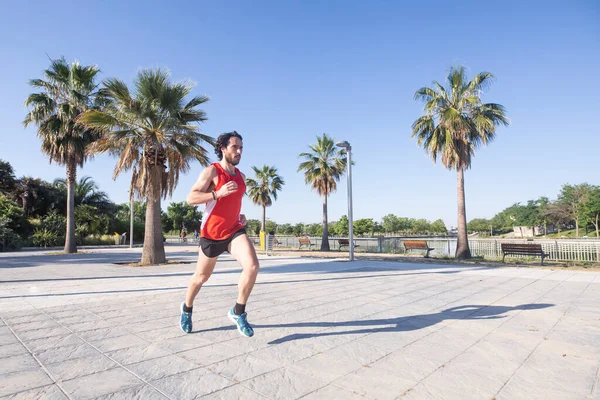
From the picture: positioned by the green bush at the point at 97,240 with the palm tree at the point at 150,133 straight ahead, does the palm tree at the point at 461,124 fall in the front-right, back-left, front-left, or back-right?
front-left

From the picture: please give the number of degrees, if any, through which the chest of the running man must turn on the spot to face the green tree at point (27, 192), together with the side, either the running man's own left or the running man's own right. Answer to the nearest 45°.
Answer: approximately 180°

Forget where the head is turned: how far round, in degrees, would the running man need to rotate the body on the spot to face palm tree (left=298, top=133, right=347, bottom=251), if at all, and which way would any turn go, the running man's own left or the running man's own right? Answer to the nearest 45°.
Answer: approximately 135° to the running man's own left

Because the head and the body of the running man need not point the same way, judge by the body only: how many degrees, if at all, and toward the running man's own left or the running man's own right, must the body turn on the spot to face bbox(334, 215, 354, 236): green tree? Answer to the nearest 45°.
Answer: approximately 135° to the running man's own left

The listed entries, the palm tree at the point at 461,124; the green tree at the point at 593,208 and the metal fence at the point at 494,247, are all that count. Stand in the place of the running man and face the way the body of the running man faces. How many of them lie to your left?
3

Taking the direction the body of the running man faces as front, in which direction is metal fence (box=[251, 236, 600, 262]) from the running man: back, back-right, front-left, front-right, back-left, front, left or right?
left

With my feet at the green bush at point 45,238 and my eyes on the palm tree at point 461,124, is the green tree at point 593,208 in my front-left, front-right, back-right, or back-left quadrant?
front-left

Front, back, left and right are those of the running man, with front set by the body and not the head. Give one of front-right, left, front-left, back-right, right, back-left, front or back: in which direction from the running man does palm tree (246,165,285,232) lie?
back-left

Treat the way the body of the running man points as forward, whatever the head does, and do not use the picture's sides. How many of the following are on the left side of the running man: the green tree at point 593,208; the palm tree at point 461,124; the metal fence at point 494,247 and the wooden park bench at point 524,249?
4

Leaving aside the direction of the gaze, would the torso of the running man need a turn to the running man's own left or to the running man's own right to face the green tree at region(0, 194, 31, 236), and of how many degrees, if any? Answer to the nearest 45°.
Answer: approximately 180°

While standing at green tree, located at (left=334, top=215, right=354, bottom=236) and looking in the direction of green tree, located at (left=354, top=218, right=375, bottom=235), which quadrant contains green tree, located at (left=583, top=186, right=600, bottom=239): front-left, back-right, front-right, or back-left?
front-right

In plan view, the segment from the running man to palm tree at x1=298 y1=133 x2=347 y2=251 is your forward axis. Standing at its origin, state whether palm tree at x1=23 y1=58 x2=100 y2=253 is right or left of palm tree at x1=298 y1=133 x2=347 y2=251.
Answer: left
